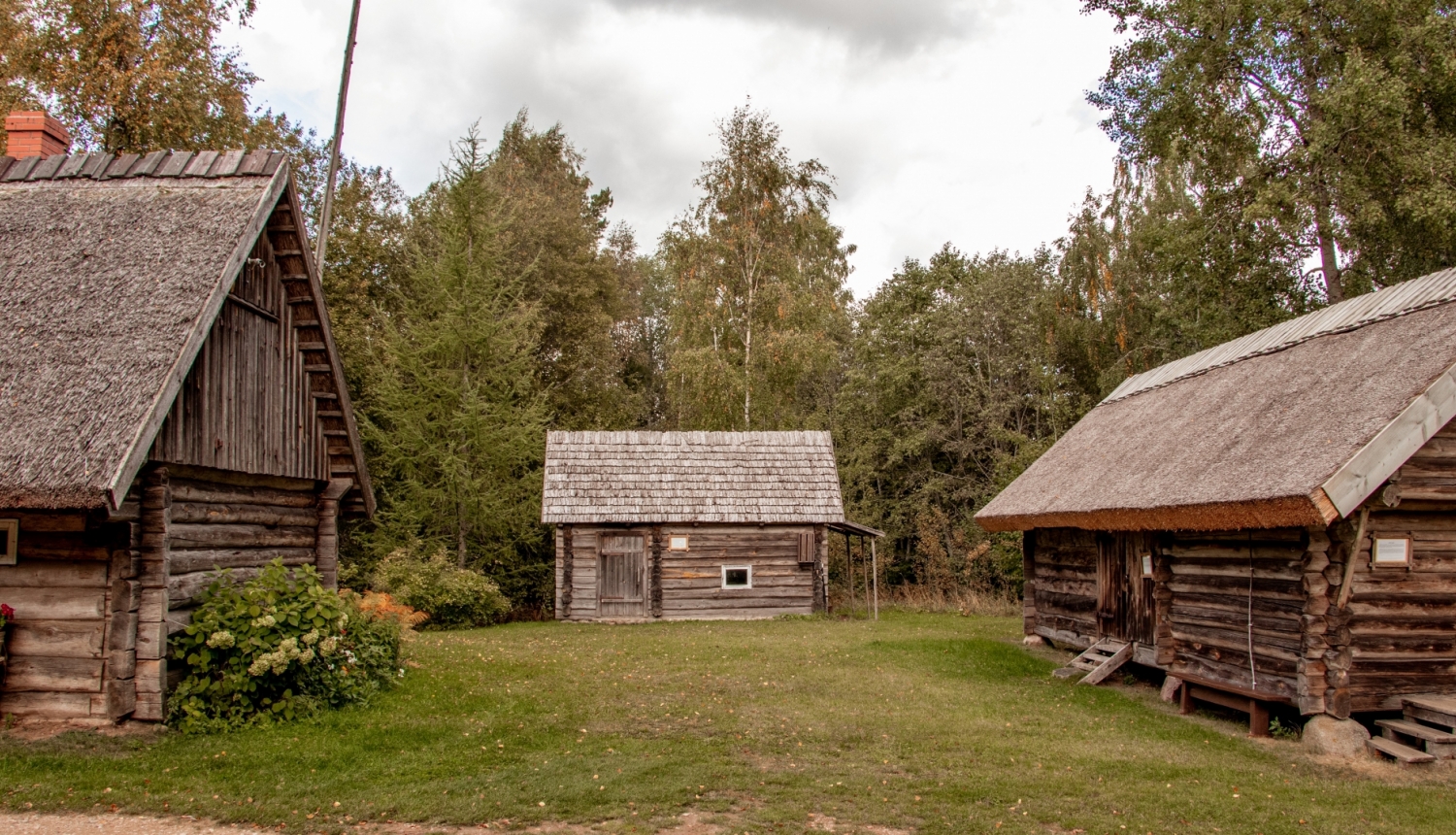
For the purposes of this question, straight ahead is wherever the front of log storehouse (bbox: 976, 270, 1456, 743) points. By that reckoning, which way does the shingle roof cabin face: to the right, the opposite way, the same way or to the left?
to the left

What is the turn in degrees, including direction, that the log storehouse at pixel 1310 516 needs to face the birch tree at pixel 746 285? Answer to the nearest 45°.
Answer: approximately 90° to its right

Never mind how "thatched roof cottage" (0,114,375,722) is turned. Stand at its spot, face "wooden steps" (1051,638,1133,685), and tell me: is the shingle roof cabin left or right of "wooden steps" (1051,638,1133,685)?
left

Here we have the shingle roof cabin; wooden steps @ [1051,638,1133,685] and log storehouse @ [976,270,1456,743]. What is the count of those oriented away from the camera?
0

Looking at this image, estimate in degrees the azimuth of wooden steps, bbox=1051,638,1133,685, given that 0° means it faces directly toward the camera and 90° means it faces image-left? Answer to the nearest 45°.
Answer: approximately 45°

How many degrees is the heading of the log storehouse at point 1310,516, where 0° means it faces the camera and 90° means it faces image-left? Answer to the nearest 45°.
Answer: approximately 45°

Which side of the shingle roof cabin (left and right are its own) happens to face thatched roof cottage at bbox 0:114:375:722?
front

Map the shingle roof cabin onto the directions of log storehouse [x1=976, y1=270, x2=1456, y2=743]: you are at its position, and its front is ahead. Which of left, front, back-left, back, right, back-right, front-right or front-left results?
right

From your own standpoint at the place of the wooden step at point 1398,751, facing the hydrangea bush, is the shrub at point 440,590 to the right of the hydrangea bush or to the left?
right

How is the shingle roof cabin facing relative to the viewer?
toward the camera

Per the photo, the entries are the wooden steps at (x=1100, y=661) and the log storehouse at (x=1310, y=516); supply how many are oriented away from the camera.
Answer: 0

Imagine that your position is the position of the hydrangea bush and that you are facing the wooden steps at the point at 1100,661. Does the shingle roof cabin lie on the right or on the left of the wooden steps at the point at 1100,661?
left

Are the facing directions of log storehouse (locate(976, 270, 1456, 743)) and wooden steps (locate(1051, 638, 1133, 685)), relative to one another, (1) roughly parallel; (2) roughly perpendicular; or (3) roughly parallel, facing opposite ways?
roughly parallel

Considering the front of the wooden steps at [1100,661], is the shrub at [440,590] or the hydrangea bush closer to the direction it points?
the hydrangea bush
